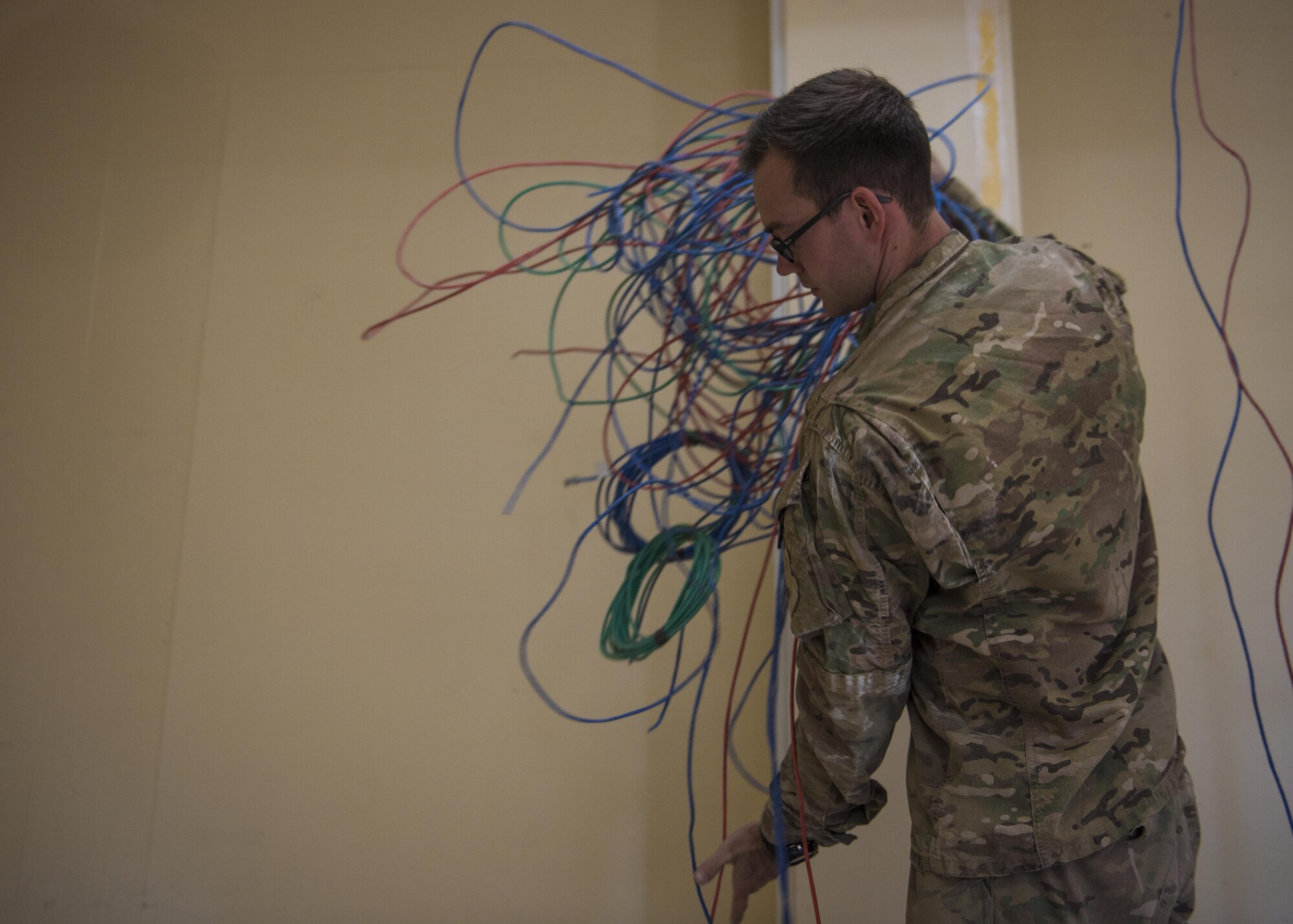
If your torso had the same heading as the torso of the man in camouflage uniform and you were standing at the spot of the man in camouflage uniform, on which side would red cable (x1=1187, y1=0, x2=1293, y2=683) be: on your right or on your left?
on your right

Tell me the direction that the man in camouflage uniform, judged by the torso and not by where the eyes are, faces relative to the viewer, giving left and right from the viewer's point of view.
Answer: facing away from the viewer and to the left of the viewer
